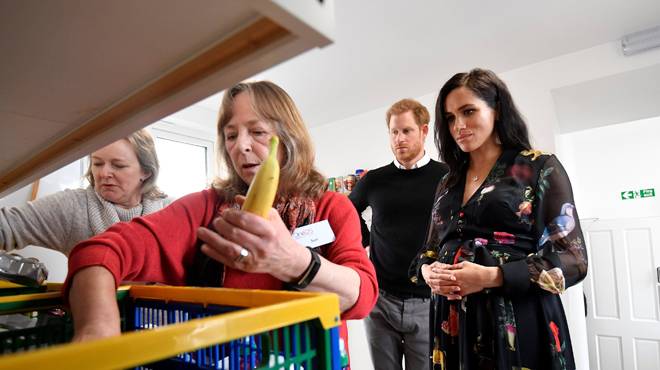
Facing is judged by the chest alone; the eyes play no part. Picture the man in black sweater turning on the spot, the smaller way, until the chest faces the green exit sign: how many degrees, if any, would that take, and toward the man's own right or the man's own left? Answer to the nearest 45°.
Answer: approximately 135° to the man's own left

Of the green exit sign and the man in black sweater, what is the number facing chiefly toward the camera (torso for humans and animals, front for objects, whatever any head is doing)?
2

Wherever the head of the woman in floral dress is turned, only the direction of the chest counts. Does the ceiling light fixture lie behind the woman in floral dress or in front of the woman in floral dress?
behind

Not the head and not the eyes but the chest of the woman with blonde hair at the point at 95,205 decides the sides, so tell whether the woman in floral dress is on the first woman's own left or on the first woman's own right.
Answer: on the first woman's own left

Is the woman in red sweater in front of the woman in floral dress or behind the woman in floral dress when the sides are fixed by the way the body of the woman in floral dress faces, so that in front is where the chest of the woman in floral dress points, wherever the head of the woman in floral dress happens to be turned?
in front

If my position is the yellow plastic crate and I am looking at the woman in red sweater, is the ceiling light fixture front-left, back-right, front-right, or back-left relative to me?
front-right

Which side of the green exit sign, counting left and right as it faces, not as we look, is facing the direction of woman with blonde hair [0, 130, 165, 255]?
front

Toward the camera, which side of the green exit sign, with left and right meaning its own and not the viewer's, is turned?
front

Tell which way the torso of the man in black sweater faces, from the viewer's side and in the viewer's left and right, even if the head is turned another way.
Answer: facing the viewer

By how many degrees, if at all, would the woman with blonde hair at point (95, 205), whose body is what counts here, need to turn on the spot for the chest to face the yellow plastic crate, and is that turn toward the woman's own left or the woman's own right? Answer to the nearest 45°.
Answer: approximately 45° to the woman's own left

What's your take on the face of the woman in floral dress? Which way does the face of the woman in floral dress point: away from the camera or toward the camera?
toward the camera

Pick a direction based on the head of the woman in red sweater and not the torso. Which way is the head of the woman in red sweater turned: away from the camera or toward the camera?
toward the camera

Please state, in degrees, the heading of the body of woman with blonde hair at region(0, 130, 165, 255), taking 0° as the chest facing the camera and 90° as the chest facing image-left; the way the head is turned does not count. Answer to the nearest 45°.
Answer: approximately 45°

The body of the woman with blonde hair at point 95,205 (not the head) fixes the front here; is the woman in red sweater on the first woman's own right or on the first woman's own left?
on the first woman's own left

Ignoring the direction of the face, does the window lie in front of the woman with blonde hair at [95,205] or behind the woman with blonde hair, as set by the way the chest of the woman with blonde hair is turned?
behind

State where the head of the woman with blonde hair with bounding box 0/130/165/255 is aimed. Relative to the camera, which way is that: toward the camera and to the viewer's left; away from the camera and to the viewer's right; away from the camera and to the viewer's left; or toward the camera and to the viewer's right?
toward the camera and to the viewer's left
